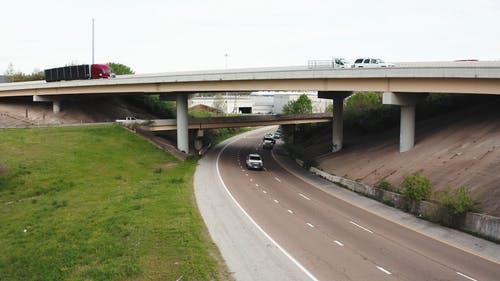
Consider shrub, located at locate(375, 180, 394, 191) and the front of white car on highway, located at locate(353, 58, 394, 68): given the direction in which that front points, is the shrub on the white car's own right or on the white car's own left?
on the white car's own right

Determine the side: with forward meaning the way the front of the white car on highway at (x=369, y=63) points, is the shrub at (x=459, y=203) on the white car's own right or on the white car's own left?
on the white car's own right

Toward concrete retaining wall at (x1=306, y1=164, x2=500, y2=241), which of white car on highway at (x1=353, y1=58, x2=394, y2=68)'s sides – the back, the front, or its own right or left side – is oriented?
right

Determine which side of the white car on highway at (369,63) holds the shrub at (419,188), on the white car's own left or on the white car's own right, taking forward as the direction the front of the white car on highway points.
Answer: on the white car's own right

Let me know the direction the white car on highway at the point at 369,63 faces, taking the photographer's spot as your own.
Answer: facing to the right of the viewer
